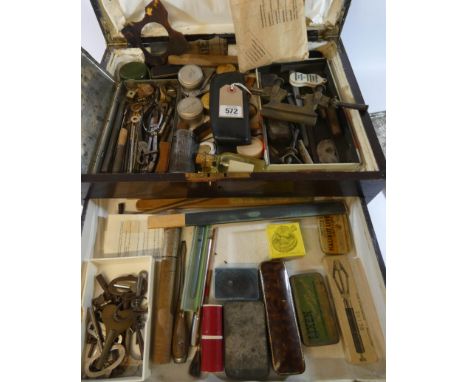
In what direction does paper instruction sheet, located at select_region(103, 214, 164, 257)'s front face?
toward the camera

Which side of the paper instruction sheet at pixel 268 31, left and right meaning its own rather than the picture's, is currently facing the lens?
front

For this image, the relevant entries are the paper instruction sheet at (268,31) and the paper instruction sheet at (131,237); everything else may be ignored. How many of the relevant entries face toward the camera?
2
